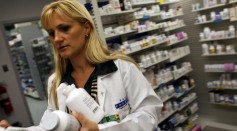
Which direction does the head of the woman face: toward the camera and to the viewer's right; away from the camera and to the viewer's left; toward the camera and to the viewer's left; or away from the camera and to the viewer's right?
toward the camera and to the viewer's left

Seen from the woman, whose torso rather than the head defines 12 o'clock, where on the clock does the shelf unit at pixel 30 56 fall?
The shelf unit is roughly at 4 o'clock from the woman.

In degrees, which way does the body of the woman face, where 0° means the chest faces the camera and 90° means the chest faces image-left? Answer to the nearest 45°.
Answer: approximately 45°
